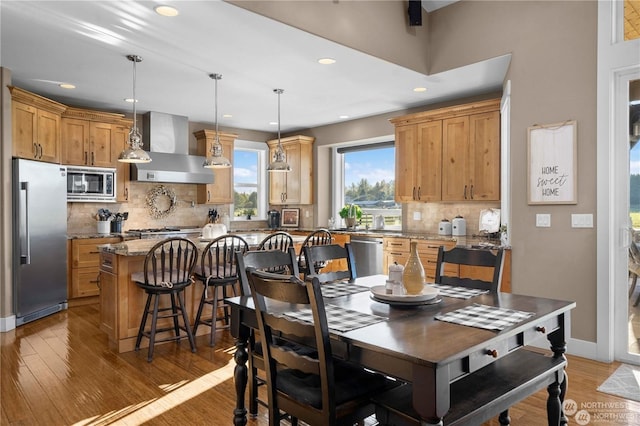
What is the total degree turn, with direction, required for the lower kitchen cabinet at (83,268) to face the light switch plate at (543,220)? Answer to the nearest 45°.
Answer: approximately 45° to its left

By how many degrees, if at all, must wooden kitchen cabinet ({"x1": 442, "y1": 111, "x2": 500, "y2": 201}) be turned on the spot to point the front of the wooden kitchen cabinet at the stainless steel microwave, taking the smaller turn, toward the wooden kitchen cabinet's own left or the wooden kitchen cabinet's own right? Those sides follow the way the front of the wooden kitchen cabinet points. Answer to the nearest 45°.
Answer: approximately 45° to the wooden kitchen cabinet's own right

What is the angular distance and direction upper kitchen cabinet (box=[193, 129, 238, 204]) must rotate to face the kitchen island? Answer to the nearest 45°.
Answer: approximately 45° to its right

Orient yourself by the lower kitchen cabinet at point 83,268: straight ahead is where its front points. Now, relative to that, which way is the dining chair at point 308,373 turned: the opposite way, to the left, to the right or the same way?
to the left

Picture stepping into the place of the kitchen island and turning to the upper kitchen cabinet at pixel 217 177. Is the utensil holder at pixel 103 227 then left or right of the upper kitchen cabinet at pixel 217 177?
left

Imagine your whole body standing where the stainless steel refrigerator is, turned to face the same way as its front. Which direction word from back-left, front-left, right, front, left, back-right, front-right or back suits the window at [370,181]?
front-left
